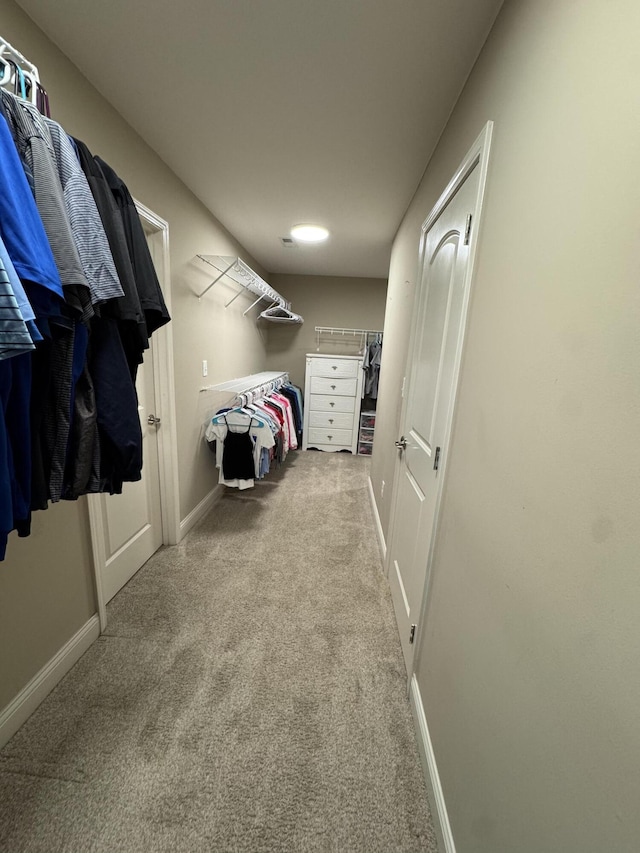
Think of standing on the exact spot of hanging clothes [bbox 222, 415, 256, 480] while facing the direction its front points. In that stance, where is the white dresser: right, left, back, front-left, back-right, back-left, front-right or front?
back-left

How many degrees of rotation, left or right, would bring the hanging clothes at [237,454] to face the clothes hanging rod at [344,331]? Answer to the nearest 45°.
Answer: approximately 135° to its left

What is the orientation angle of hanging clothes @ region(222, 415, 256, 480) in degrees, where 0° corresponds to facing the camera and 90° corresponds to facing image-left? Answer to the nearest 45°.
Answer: approximately 0°

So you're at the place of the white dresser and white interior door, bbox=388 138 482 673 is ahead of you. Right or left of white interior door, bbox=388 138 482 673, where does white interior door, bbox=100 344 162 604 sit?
right

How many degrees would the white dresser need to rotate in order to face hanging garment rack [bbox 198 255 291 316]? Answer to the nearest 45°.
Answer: approximately 45° to its right

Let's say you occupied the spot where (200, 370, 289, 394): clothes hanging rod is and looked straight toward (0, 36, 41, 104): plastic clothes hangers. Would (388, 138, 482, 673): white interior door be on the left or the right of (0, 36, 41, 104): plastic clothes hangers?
left

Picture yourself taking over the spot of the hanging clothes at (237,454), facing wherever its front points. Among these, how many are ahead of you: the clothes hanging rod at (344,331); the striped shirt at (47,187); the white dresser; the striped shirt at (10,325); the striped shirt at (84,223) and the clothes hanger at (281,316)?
3

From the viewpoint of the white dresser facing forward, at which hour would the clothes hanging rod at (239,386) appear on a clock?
The clothes hanging rod is roughly at 1 o'clock from the white dresser.

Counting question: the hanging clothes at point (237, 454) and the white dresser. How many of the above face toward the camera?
2

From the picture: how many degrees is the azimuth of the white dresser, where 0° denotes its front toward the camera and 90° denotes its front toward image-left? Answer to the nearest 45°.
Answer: approximately 0°
